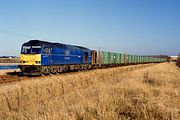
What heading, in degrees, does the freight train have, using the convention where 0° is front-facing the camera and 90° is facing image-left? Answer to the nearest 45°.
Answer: approximately 45°
